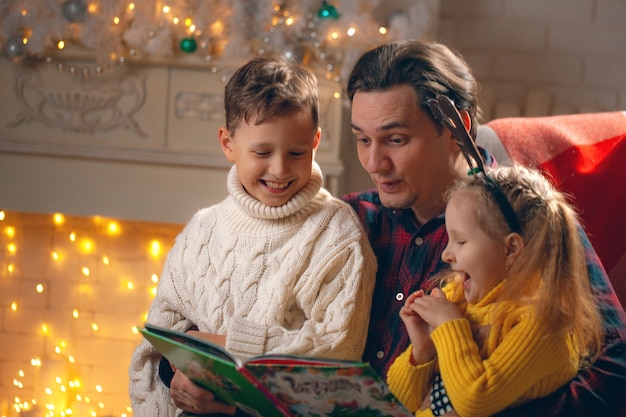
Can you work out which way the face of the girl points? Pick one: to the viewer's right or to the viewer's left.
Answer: to the viewer's left

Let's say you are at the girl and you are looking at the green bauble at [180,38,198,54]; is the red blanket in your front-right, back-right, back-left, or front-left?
front-right

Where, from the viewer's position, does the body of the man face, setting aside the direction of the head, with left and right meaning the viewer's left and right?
facing the viewer and to the left of the viewer

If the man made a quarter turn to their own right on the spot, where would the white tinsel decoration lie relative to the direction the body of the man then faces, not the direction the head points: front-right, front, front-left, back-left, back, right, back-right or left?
front

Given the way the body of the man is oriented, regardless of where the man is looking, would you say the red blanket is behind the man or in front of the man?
behind

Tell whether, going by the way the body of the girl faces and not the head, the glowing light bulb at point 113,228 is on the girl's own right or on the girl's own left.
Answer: on the girl's own right

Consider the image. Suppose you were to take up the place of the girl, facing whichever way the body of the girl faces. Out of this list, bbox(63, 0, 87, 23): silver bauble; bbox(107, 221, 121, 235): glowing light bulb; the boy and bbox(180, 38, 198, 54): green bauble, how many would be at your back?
0

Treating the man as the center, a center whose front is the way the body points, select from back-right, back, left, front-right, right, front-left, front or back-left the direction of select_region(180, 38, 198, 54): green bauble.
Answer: right

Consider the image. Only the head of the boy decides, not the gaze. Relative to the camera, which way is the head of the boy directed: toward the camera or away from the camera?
toward the camera

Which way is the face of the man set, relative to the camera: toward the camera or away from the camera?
toward the camera

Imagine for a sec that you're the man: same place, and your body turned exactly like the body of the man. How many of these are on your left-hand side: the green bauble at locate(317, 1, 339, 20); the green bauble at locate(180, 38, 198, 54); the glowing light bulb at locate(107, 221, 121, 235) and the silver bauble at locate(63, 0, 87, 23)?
0

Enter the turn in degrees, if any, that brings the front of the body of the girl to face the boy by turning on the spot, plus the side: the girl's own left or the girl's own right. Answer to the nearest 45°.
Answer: approximately 45° to the girl's own right

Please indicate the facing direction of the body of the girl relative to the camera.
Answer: to the viewer's left
